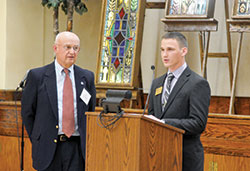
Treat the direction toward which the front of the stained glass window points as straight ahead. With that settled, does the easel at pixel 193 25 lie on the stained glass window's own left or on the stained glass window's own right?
on the stained glass window's own left

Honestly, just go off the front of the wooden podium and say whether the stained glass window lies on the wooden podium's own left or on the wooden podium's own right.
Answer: on the wooden podium's own right

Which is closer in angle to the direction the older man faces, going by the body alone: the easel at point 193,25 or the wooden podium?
the wooden podium

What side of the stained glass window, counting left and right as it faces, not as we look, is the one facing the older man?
front

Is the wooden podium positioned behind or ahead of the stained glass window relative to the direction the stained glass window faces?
ahead

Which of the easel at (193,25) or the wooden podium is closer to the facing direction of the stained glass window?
the wooden podium

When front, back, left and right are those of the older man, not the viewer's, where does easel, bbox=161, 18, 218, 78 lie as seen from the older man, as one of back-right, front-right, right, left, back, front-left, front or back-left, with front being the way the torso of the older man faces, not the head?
left

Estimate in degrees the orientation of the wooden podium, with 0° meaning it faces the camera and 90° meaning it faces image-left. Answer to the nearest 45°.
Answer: approximately 45°

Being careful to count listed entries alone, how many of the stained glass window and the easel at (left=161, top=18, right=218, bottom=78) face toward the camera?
2

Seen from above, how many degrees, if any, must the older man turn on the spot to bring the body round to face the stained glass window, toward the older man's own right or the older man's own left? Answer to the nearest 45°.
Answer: approximately 135° to the older man's own left

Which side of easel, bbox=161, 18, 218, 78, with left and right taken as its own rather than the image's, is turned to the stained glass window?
right
